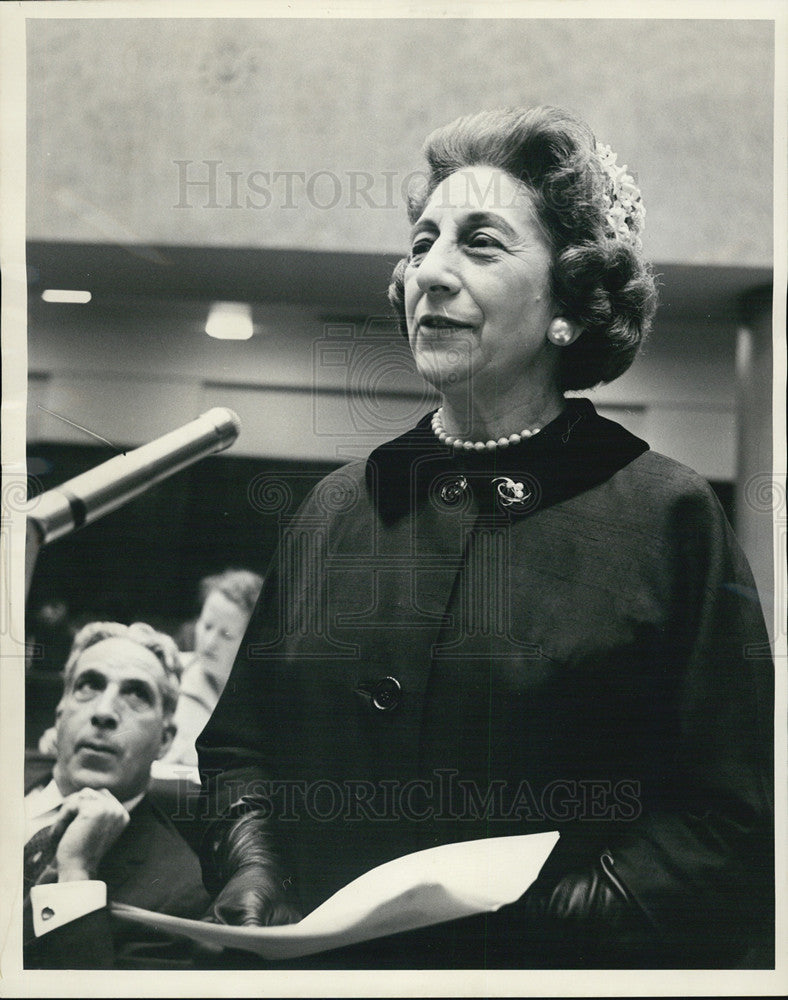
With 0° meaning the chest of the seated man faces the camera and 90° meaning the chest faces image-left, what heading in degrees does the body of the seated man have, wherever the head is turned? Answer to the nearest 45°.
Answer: approximately 45°

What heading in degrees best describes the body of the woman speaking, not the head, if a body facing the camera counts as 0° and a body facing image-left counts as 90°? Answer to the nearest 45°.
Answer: approximately 45°
